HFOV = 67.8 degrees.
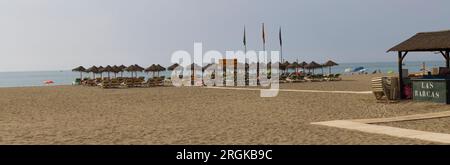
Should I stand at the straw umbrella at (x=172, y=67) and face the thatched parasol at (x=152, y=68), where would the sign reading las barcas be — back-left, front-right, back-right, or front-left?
back-left

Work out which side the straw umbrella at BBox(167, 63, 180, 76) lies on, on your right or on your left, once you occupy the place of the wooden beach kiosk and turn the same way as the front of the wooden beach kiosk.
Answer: on your right

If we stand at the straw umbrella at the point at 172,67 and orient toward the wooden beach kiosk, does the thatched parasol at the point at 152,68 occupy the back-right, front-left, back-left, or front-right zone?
back-right

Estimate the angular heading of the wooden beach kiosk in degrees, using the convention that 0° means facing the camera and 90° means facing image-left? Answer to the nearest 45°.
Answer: approximately 0°

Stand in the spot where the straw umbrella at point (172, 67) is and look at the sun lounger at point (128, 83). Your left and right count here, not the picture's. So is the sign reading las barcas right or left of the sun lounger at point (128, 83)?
left

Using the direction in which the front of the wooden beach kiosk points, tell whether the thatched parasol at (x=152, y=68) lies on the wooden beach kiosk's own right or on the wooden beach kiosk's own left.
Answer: on the wooden beach kiosk's own right
